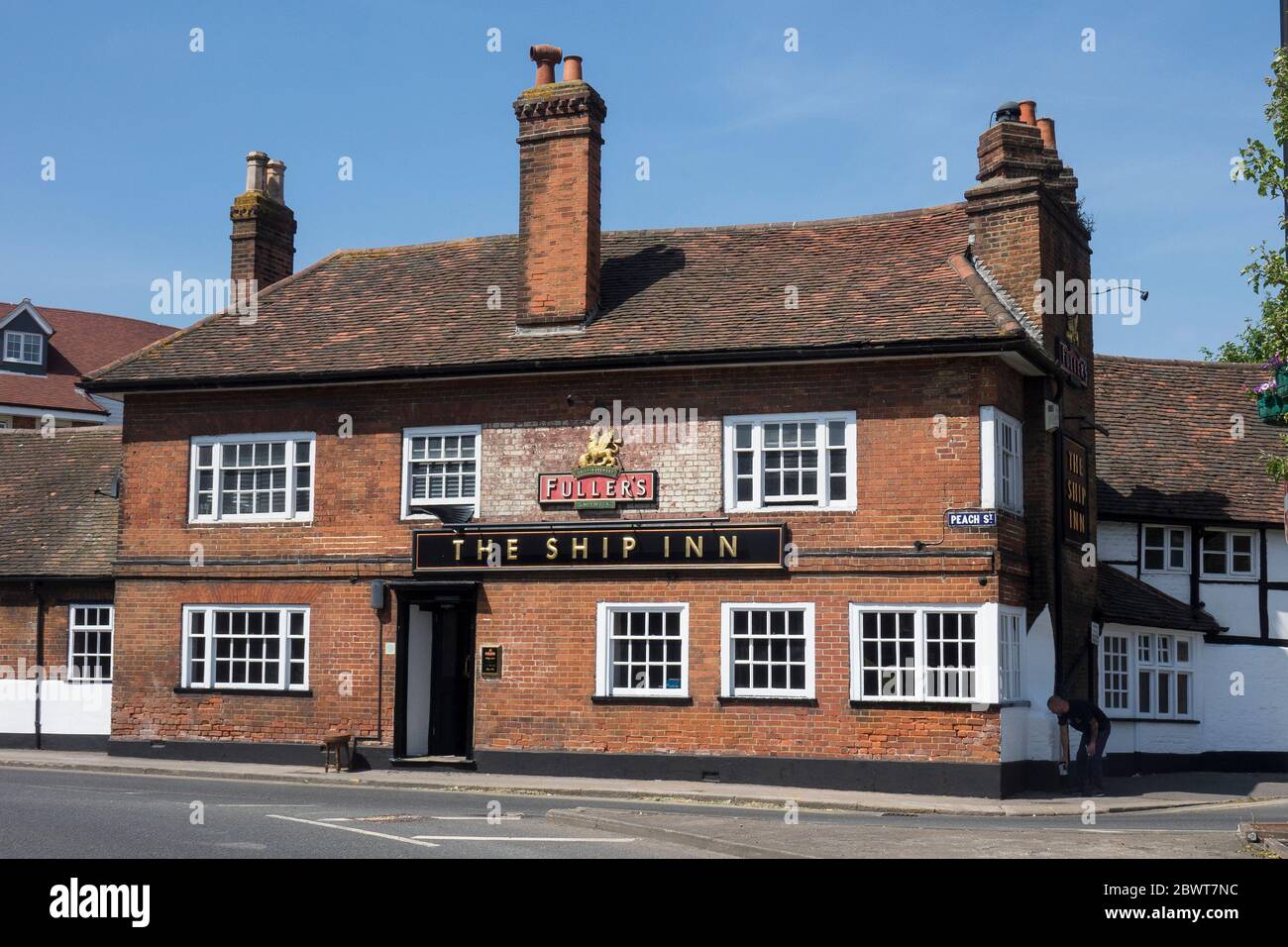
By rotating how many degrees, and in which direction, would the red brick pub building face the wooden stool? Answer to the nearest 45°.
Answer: approximately 90° to its right

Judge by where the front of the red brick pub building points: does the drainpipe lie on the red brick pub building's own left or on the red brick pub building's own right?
on the red brick pub building's own right

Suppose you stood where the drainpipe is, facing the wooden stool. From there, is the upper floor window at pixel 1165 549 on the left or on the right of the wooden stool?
left

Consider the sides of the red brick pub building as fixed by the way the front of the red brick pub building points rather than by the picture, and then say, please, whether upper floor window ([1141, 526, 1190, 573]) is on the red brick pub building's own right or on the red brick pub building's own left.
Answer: on the red brick pub building's own left

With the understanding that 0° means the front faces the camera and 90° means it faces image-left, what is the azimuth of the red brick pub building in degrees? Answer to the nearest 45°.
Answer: approximately 0°
